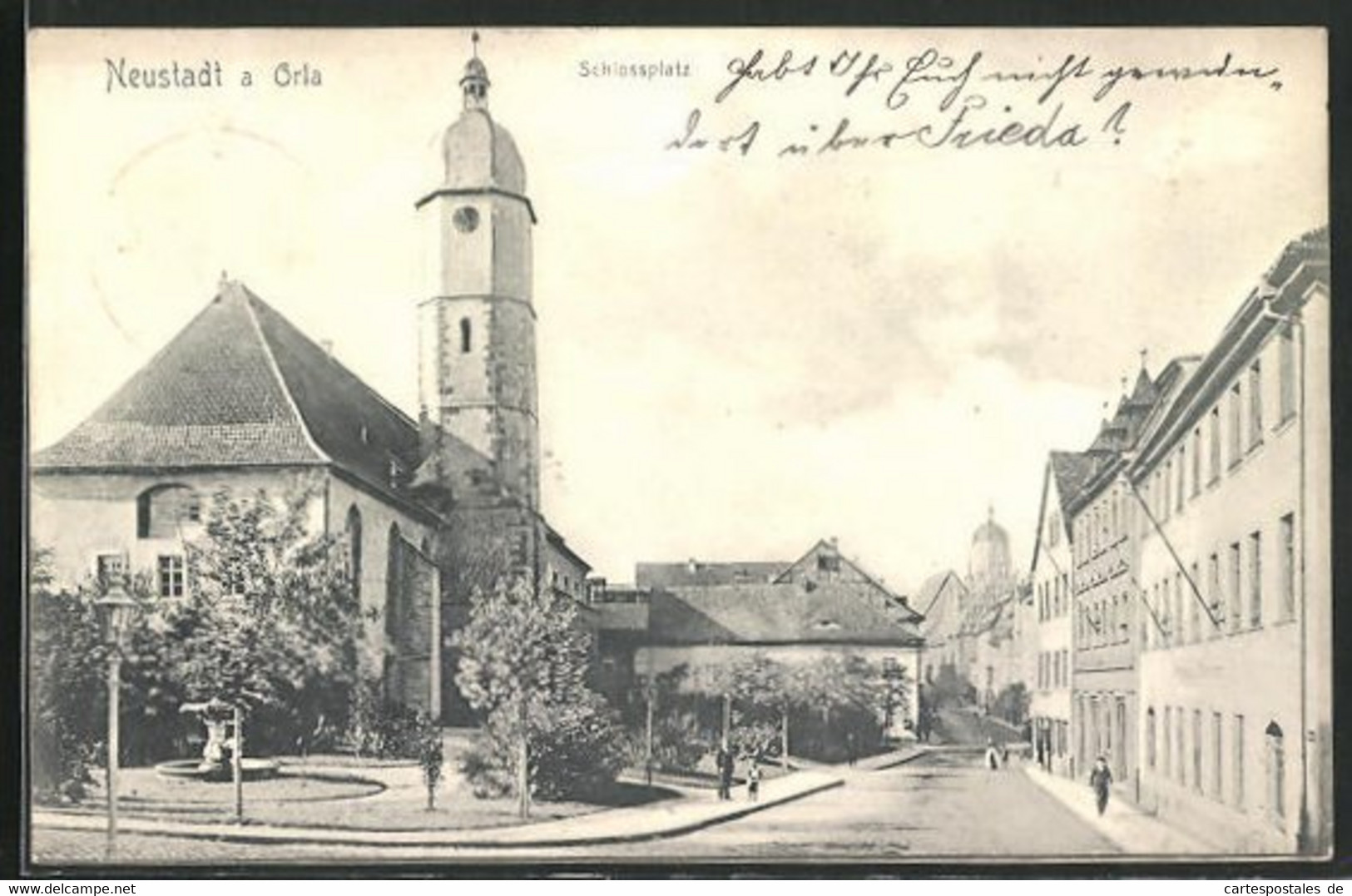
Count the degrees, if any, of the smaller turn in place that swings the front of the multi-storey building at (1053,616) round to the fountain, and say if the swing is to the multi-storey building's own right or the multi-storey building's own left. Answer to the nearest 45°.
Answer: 0° — it already faces it

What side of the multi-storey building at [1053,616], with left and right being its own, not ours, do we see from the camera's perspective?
left

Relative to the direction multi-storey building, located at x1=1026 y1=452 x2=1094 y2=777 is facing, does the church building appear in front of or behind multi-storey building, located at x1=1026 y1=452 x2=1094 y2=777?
in front

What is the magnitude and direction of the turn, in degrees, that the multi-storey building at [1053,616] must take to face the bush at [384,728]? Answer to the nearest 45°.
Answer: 0° — it already faces it

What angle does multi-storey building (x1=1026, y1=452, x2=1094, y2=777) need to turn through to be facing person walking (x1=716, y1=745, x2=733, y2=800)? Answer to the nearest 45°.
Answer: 0° — it already faces them

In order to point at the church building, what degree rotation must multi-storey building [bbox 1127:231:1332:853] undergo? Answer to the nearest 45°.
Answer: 0° — it already faces it

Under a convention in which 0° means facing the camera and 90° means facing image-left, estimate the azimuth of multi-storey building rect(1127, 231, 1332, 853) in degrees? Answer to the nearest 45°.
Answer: approximately 90°

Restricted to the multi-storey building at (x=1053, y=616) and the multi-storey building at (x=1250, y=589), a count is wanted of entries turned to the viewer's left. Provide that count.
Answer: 2

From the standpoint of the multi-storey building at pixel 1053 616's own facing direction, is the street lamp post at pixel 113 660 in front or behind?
in front

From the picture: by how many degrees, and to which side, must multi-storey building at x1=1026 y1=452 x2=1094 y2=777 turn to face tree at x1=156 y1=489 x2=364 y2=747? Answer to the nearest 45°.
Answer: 0° — it already faces it

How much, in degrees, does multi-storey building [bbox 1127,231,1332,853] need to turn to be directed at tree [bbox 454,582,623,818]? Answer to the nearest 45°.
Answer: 0° — it already faces it
